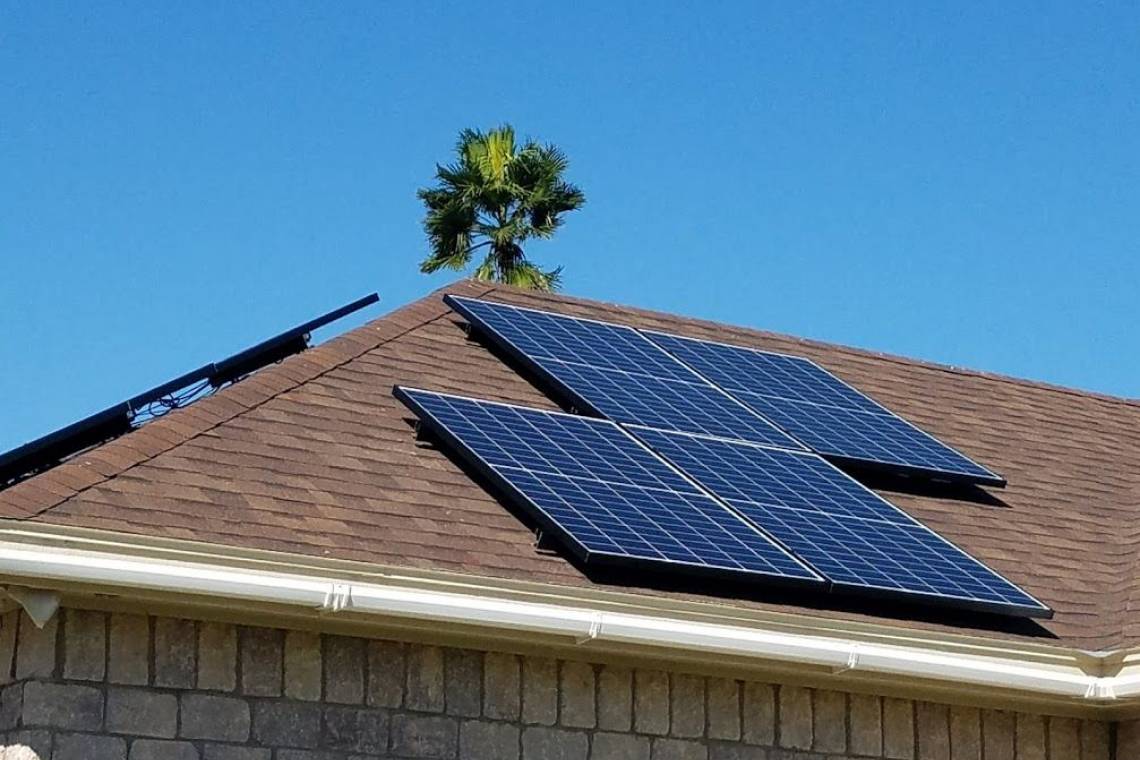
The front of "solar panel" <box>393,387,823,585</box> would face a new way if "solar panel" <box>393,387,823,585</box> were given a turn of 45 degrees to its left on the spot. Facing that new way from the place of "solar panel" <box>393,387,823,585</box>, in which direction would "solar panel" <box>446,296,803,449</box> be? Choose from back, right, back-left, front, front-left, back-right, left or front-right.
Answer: left

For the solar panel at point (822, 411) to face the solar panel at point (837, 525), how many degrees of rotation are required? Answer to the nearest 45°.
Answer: approximately 45° to its right

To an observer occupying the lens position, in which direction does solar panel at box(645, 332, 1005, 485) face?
facing the viewer and to the right of the viewer

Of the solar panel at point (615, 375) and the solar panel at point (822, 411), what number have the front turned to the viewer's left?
0

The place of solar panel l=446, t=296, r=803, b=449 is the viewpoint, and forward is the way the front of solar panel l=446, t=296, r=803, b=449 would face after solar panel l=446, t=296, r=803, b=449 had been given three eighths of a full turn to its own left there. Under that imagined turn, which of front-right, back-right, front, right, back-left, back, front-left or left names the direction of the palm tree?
front

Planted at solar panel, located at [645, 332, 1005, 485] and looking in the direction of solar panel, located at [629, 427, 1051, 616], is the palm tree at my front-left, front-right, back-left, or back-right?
back-right

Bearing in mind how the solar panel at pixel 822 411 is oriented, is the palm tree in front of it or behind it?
behind

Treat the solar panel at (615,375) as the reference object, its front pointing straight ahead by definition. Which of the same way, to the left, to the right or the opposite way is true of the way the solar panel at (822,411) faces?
the same way

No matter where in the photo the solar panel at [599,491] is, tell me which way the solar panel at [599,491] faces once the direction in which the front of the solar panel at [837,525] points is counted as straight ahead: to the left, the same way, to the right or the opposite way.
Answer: the same way

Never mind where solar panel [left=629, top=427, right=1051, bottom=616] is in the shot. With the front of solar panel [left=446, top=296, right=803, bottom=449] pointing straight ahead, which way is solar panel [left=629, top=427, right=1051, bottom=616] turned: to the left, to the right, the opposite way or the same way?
the same way

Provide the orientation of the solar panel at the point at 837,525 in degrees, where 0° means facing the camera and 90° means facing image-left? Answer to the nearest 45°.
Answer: approximately 315°

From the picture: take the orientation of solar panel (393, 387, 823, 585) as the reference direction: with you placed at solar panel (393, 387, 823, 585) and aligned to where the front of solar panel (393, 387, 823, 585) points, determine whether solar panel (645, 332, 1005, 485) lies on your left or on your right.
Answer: on your left
